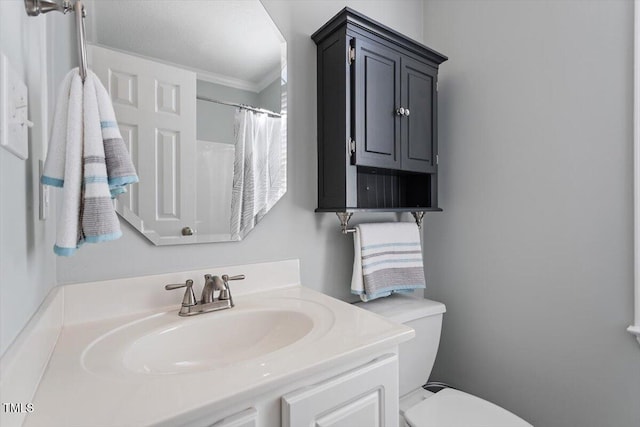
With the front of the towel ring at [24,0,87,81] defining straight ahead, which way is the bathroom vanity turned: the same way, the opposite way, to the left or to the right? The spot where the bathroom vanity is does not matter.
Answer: to the right

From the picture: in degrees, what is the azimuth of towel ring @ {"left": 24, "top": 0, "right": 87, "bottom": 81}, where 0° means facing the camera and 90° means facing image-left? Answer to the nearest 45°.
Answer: approximately 270°

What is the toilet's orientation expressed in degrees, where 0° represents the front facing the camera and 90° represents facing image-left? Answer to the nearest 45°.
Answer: approximately 315°

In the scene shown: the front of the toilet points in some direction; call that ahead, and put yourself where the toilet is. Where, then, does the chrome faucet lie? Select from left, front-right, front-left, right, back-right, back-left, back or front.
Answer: right

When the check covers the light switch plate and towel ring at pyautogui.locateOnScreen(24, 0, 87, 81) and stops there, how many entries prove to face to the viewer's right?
2

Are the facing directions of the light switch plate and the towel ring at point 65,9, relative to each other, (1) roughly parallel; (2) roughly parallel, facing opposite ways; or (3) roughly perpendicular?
roughly parallel

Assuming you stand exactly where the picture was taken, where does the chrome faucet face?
facing the viewer and to the right of the viewer

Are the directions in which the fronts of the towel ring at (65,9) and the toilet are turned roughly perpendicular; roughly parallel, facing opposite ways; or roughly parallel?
roughly perpendicular

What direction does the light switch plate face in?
to the viewer's right

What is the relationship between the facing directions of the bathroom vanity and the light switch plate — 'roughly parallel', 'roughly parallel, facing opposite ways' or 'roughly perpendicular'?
roughly perpendicular
